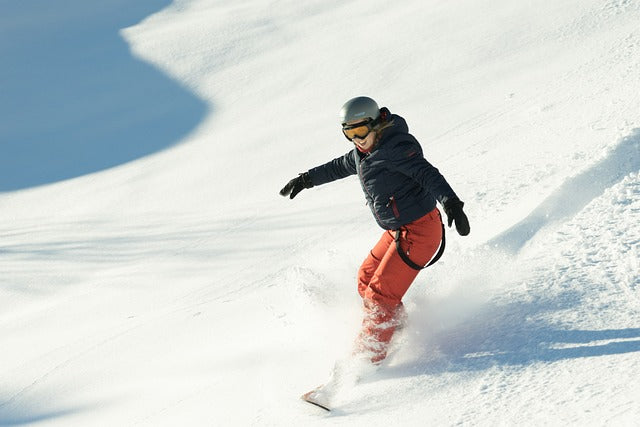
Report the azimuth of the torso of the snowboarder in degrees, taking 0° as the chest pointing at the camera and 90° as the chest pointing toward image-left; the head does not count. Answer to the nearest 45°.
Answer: approximately 45°
